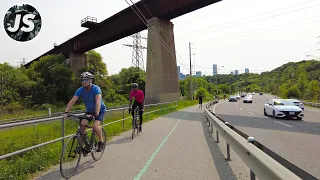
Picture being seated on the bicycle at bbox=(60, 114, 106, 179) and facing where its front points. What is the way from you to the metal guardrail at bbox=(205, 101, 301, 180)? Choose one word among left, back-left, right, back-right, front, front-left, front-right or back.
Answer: left

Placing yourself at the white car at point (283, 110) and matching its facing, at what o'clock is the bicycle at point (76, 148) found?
The bicycle is roughly at 2 o'clock from the white car.

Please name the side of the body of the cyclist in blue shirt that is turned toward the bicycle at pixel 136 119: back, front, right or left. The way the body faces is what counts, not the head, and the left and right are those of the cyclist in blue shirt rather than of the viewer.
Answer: back

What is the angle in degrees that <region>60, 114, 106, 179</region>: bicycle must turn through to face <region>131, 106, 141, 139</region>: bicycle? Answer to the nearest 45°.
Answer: approximately 180°

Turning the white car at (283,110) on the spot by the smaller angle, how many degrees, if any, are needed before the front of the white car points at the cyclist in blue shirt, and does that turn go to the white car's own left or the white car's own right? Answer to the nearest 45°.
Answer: approximately 45° to the white car's own right

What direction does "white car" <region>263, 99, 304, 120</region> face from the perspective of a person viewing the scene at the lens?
facing the viewer and to the right of the viewer

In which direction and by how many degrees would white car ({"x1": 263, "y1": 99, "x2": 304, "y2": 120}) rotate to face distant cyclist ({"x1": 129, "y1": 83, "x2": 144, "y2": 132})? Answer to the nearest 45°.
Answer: approximately 90° to its right

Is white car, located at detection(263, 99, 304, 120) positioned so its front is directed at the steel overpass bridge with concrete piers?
no

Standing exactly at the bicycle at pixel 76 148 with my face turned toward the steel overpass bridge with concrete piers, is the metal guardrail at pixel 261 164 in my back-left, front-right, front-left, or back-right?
back-right

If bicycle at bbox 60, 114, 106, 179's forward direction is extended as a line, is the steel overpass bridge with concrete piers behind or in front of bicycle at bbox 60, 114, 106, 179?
behind

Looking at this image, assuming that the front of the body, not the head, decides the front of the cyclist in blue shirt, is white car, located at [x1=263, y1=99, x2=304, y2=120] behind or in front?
behind

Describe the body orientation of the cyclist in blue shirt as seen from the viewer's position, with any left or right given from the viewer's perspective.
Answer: facing the viewer and to the left of the viewer

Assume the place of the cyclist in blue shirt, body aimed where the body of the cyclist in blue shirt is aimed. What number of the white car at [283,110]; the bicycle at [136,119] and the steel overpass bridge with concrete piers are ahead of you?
0

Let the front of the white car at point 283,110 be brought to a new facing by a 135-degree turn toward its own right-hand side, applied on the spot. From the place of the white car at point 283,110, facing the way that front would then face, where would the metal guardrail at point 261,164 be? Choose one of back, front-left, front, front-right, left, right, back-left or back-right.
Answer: left
